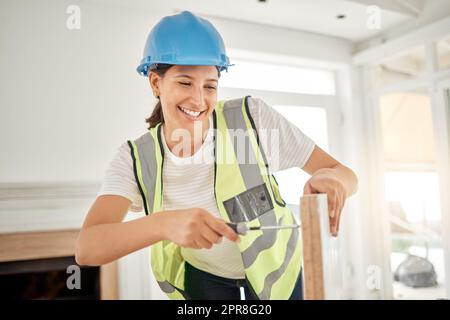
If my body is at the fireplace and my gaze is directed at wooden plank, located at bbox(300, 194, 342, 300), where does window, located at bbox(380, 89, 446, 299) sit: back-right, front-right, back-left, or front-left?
front-left

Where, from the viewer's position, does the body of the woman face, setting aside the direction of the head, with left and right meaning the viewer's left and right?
facing the viewer

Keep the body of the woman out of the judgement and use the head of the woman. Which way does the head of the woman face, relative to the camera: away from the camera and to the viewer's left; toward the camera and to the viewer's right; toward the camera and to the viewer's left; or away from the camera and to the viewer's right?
toward the camera and to the viewer's right
